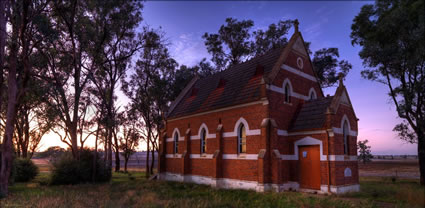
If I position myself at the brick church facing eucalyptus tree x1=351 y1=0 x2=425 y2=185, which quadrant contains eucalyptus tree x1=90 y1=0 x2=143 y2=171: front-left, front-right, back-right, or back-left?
back-left

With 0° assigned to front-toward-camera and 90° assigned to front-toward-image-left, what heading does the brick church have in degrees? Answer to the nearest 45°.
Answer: approximately 315°

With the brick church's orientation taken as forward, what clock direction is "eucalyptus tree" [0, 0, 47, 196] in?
The eucalyptus tree is roughly at 4 o'clock from the brick church.
